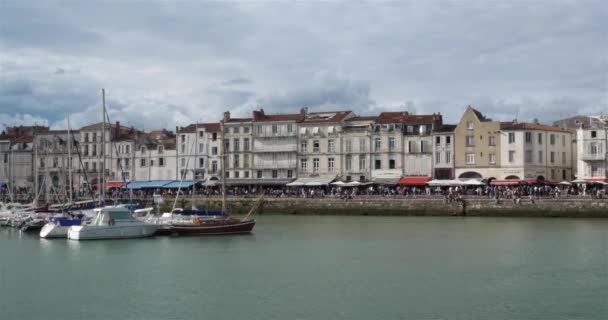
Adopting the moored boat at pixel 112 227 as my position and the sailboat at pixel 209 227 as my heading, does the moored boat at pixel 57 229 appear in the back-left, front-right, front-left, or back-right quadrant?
back-left

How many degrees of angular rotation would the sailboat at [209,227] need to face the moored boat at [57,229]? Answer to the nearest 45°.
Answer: approximately 180°

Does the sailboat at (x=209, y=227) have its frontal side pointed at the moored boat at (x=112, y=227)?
no

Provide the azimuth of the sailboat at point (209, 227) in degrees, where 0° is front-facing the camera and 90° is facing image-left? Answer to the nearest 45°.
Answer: approximately 270°

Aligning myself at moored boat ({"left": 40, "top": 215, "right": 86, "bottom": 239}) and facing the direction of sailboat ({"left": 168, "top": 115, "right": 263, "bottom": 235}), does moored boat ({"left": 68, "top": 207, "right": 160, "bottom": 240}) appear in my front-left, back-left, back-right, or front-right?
front-right

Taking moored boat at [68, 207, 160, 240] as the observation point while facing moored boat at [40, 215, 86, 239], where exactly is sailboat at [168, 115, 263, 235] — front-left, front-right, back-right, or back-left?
back-right
